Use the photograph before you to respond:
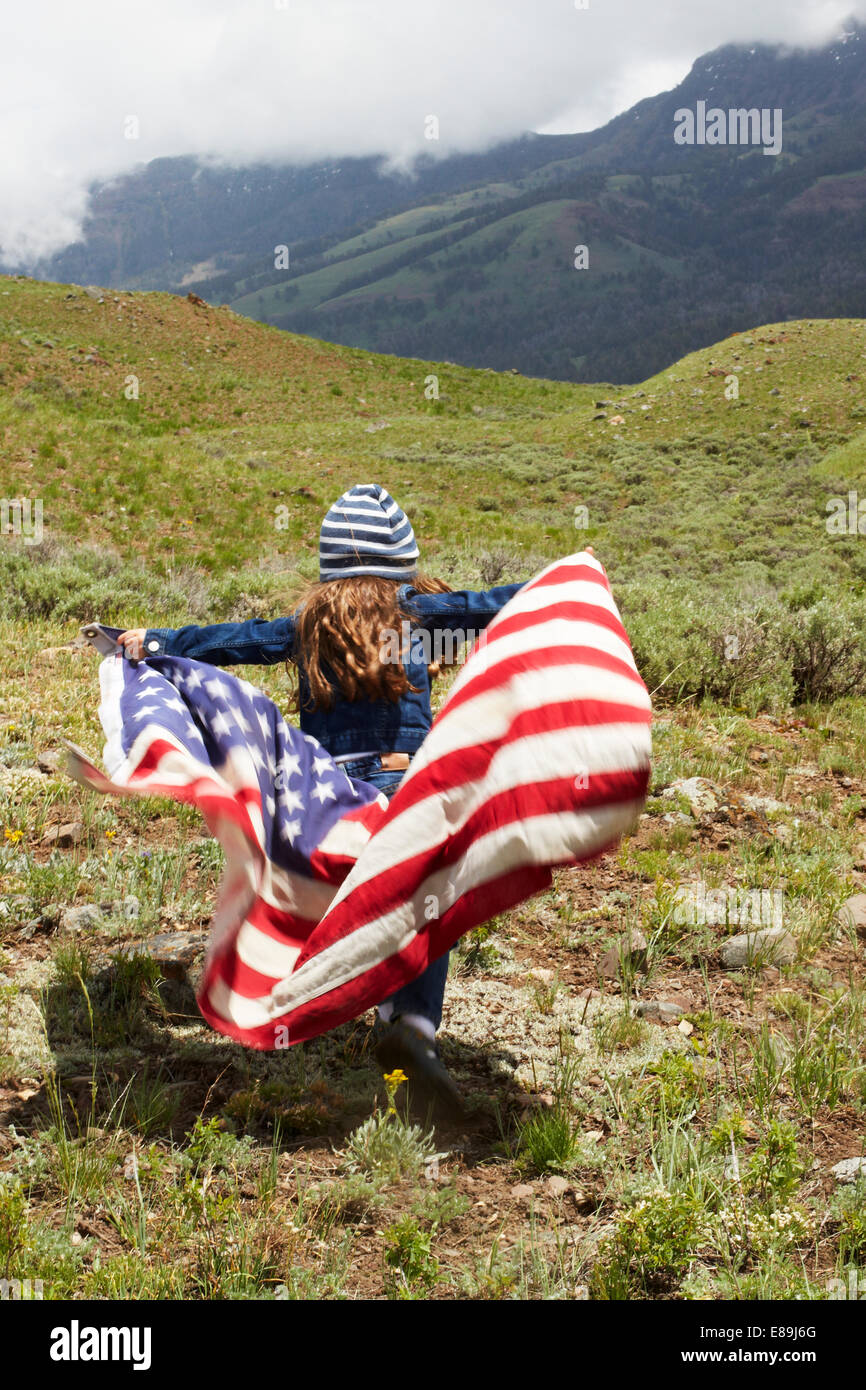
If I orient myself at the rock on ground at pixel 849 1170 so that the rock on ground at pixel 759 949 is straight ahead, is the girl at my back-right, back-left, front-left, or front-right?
front-left

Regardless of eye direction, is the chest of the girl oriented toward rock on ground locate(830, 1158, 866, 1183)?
no

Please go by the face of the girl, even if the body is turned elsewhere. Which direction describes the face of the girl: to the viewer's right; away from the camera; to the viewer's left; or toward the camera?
away from the camera

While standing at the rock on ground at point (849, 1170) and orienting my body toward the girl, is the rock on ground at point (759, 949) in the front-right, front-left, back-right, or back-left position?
front-right

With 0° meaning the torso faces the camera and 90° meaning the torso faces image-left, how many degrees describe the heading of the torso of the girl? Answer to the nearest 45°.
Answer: approximately 180°
